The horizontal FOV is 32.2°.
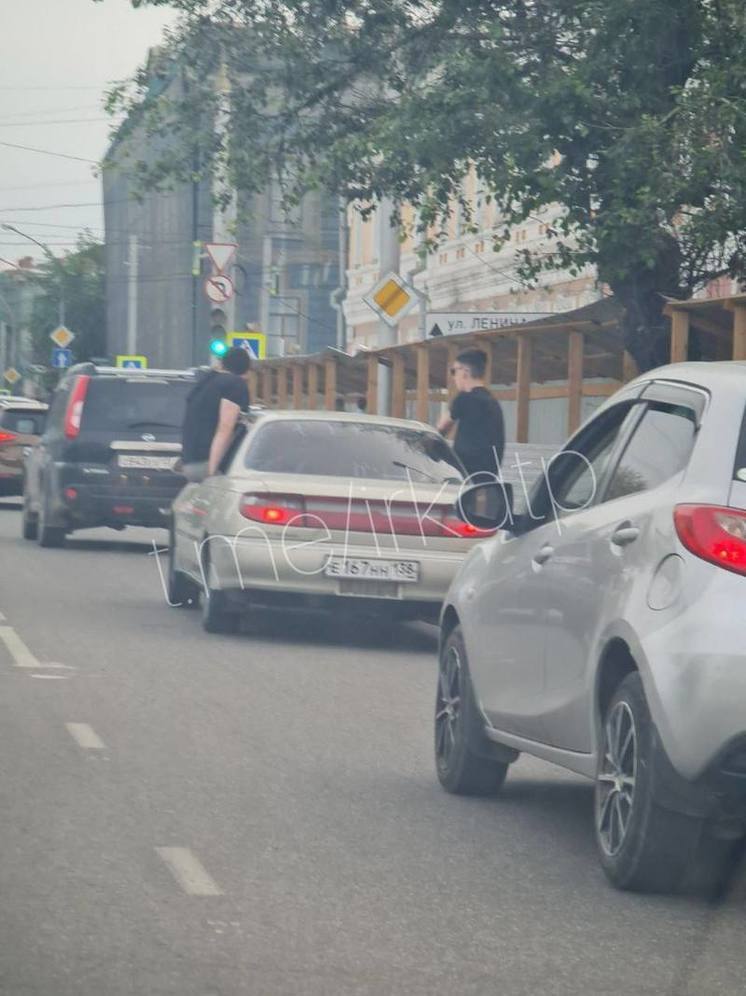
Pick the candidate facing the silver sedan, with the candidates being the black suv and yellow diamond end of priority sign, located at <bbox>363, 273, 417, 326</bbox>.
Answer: the yellow diamond end of priority sign

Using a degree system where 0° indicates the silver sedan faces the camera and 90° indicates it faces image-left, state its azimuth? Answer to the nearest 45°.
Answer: approximately 180°

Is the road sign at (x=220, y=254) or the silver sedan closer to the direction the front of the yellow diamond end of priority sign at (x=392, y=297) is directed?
the silver sedan

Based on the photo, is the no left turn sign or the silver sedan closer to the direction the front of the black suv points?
the no left turn sign

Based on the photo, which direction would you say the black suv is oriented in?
away from the camera

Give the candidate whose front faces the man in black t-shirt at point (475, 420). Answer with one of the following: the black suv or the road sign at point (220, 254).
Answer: the road sign

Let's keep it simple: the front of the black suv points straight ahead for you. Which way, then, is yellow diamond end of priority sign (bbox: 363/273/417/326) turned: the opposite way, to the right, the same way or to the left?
the opposite way

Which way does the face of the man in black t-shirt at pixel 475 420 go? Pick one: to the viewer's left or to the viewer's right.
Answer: to the viewer's left

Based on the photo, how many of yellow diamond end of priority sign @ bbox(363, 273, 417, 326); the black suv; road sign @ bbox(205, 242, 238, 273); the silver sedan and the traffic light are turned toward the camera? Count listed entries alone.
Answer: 3

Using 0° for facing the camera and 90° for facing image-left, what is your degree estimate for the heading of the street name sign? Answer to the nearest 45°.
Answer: approximately 0°

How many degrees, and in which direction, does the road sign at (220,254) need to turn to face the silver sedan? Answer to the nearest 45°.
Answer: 0° — it already faces it

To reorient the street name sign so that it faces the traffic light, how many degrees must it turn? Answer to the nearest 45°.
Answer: approximately 135° to its right

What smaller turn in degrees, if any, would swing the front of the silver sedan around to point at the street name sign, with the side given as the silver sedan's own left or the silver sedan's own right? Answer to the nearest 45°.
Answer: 0° — it already faces it

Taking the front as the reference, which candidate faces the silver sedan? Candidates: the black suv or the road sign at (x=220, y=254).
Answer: the road sign
